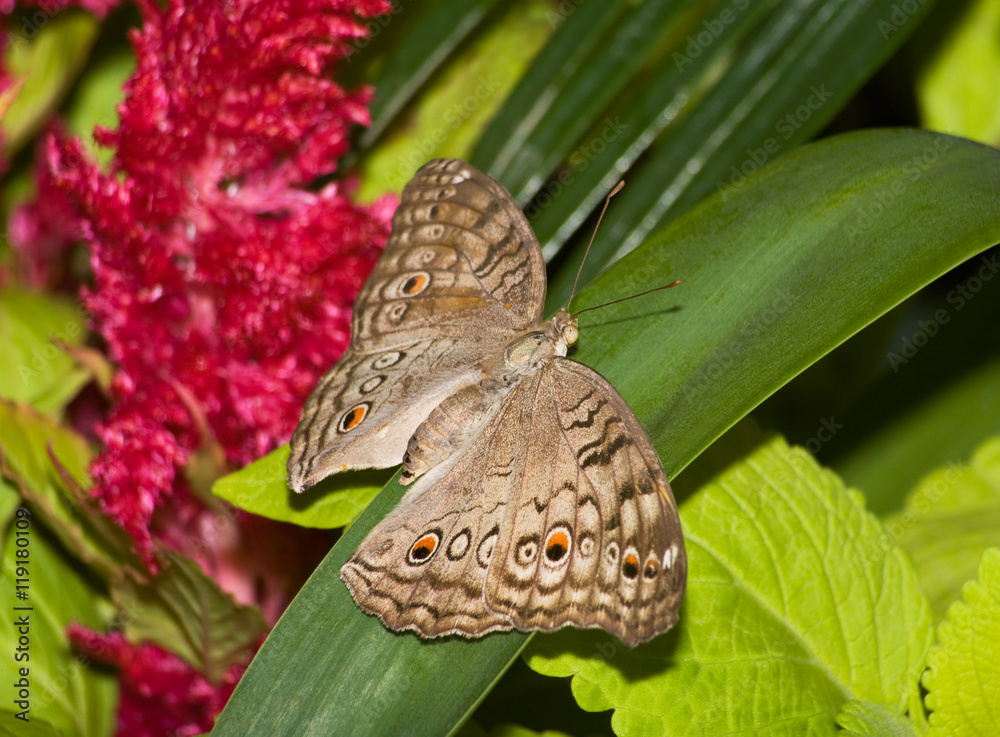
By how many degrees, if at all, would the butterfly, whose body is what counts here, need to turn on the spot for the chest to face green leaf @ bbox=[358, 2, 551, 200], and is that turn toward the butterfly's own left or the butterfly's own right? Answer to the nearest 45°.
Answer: approximately 45° to the butterfly's own left

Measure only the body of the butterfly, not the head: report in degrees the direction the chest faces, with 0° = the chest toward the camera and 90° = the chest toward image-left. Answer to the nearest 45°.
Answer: approximately 225°

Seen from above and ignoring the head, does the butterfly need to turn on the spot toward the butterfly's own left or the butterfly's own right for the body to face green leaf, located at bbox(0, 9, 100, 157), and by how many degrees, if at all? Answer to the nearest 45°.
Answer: approximately 90° to the butterfly's own left
